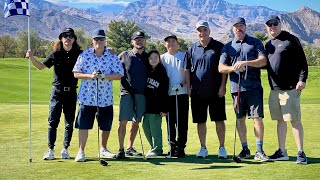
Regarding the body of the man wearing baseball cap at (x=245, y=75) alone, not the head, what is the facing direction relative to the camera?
toward the camera

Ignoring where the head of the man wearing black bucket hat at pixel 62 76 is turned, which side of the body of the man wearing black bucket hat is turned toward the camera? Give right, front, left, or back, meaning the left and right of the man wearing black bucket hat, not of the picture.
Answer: front

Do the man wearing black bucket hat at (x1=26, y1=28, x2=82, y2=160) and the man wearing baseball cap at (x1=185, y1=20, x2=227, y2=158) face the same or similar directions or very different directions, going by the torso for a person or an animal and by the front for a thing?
same or similar directions

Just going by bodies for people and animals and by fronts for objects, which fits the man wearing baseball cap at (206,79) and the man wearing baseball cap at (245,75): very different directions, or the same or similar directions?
same or similar directions

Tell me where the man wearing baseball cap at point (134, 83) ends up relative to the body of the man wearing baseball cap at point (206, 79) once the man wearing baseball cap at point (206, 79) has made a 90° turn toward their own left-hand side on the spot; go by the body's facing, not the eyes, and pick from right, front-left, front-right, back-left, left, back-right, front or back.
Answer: back

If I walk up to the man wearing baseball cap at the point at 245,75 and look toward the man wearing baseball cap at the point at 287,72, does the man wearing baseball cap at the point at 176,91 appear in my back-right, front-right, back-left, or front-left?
back-left

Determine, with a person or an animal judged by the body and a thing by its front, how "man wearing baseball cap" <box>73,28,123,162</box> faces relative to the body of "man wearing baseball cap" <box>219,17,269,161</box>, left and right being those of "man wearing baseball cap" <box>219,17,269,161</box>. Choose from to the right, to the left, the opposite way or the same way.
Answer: the same way

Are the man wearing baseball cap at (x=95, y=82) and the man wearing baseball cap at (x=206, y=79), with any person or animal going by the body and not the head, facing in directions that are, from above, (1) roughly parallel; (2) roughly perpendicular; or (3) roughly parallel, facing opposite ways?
roughly parallel

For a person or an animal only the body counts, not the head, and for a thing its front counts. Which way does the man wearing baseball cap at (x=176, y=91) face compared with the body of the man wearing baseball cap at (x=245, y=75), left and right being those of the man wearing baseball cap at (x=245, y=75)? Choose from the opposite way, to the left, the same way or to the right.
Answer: the same way

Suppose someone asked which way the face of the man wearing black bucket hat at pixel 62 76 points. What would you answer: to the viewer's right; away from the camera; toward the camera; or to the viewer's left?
toward the camera

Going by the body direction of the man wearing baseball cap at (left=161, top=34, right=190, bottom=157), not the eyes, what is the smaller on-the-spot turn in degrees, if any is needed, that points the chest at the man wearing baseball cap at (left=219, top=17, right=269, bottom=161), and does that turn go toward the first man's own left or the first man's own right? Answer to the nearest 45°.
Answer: approximately 45° to the first man's own left

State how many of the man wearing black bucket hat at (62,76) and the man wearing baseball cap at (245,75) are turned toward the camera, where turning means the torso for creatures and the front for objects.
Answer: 2

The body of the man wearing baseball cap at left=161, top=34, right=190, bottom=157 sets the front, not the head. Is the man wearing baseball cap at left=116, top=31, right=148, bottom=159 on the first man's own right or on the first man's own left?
on the first man's own right

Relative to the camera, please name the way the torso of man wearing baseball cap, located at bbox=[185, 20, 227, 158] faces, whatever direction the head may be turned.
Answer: toward the camera

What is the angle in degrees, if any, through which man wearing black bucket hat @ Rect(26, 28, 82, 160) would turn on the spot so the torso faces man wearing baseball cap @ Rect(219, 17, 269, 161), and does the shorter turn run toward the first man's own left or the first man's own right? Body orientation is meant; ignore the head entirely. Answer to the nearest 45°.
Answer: approximately 90° to the first man's own left
